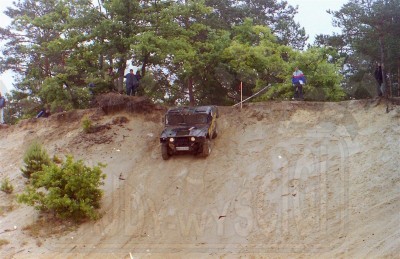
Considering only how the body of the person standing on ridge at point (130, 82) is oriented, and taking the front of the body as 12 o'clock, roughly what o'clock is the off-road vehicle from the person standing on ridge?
The off-road vehicle is roughly at 11 o'clock from the person standing on ridge.

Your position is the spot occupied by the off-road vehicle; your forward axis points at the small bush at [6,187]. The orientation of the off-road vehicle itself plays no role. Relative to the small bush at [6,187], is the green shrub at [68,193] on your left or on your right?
left

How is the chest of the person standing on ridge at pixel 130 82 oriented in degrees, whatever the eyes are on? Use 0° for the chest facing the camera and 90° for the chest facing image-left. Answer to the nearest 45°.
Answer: approximately 0°

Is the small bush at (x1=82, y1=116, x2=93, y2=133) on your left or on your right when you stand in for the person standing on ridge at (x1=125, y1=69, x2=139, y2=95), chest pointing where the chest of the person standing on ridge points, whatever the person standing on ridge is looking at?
on your right

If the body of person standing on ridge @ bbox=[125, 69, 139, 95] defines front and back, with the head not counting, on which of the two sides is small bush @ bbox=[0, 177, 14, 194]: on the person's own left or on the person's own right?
on the person's own right

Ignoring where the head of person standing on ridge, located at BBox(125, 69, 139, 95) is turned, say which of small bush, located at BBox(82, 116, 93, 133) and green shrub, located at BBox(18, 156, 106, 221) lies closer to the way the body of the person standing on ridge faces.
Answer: the green shrub

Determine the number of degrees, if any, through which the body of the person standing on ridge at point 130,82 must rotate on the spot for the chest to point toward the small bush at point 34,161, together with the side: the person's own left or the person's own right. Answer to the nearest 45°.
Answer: approximately 45° to the person's own right

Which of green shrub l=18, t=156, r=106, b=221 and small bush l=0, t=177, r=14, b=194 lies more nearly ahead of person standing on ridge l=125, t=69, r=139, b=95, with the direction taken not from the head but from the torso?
the green shrub
